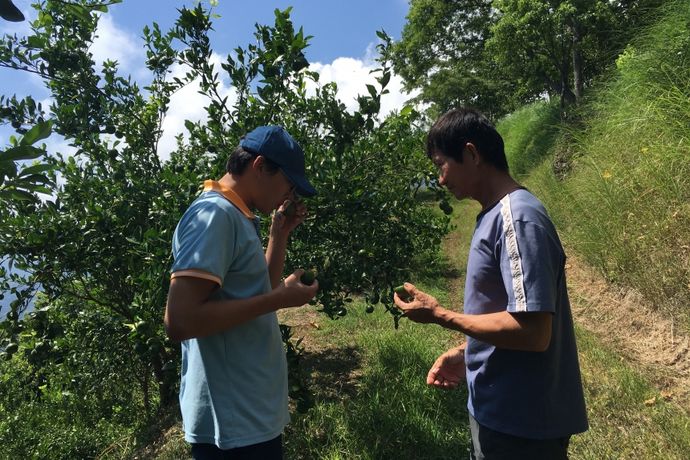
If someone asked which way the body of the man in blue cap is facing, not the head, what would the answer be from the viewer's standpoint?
to the viewer's right

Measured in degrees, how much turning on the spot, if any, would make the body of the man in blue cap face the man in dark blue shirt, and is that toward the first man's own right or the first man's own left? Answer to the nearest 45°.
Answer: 0° — they already face them

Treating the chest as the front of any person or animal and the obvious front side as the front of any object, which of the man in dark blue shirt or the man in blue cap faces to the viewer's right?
the man in blue cap

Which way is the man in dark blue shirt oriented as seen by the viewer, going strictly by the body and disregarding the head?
to the viewer's left

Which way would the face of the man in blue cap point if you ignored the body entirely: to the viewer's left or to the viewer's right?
to the viewer's right

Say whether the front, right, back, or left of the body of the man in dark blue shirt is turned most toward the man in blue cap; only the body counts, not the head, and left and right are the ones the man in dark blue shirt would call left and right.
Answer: front

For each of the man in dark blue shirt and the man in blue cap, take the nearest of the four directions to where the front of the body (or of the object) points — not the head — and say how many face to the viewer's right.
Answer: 1

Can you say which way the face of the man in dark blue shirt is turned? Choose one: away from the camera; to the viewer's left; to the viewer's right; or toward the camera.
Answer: to the viewer's left
